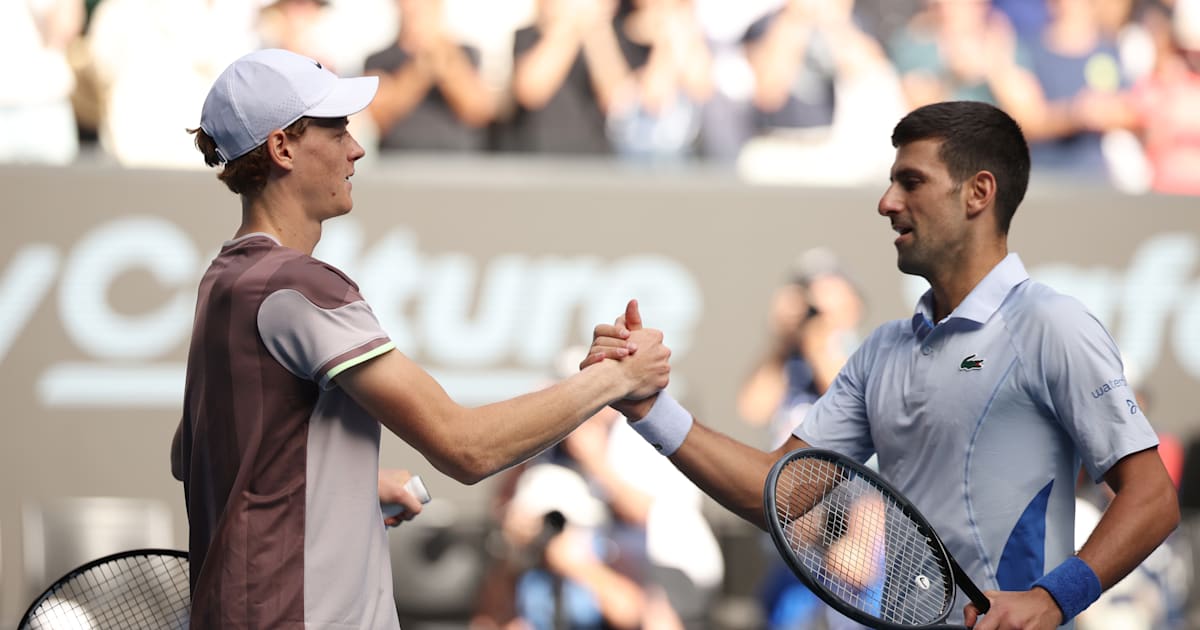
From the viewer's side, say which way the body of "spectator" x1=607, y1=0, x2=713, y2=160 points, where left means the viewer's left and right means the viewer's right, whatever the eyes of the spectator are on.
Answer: facing the viewer

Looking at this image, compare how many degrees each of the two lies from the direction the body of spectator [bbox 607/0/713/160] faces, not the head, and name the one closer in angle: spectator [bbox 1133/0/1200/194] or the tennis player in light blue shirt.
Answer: the tennis player in light blue shirt

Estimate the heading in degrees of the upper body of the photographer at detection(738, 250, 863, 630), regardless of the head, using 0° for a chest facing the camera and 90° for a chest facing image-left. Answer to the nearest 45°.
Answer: approximately 0°

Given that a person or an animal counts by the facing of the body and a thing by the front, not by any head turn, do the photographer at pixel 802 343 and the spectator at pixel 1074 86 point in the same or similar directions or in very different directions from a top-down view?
same or similar directions

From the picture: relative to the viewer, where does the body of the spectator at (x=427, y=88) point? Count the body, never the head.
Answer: toward the camera

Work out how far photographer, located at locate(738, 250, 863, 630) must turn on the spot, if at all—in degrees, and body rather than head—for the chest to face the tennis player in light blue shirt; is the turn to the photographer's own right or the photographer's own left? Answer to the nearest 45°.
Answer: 0° — they already face them

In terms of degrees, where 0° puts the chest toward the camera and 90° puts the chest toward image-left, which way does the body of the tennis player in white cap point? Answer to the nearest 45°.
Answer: approximately 225°

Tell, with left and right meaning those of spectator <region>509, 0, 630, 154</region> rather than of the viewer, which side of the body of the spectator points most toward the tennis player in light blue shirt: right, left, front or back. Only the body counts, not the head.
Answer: front

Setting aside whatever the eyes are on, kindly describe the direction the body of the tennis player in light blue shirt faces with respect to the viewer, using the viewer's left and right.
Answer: facing the viewer and to the left of the viewer

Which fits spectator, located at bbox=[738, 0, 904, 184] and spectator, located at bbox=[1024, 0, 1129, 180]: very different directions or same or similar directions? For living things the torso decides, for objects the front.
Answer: same or similar directions

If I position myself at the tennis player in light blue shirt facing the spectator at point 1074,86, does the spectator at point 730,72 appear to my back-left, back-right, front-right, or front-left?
front-left

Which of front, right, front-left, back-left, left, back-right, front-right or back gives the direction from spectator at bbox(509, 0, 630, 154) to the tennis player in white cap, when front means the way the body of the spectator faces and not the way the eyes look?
front

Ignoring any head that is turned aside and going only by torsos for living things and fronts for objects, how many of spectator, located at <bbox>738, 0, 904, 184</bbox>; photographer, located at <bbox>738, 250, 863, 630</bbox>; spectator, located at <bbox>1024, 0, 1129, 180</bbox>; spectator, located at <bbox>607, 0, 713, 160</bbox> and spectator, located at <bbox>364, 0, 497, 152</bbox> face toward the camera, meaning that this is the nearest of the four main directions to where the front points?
5

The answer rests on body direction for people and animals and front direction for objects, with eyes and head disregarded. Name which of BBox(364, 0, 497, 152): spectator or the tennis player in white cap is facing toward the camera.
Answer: the spectator

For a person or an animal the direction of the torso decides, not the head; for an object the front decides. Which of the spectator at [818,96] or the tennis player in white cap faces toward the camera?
the spectator

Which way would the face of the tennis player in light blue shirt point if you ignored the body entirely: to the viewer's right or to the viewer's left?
to the viewer's left

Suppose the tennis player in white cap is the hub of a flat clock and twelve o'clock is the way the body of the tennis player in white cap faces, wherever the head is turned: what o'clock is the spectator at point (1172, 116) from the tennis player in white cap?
The spectator is roughly at 12 o'clock from the tennis player in white cap.

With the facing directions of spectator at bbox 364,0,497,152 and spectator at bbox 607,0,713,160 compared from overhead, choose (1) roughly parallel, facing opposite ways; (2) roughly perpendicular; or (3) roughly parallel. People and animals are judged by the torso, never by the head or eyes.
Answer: roughly parallel

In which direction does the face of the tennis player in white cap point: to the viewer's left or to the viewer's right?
to the viewer's right

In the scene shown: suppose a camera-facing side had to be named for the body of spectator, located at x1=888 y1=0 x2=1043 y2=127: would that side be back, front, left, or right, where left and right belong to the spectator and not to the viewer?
front
